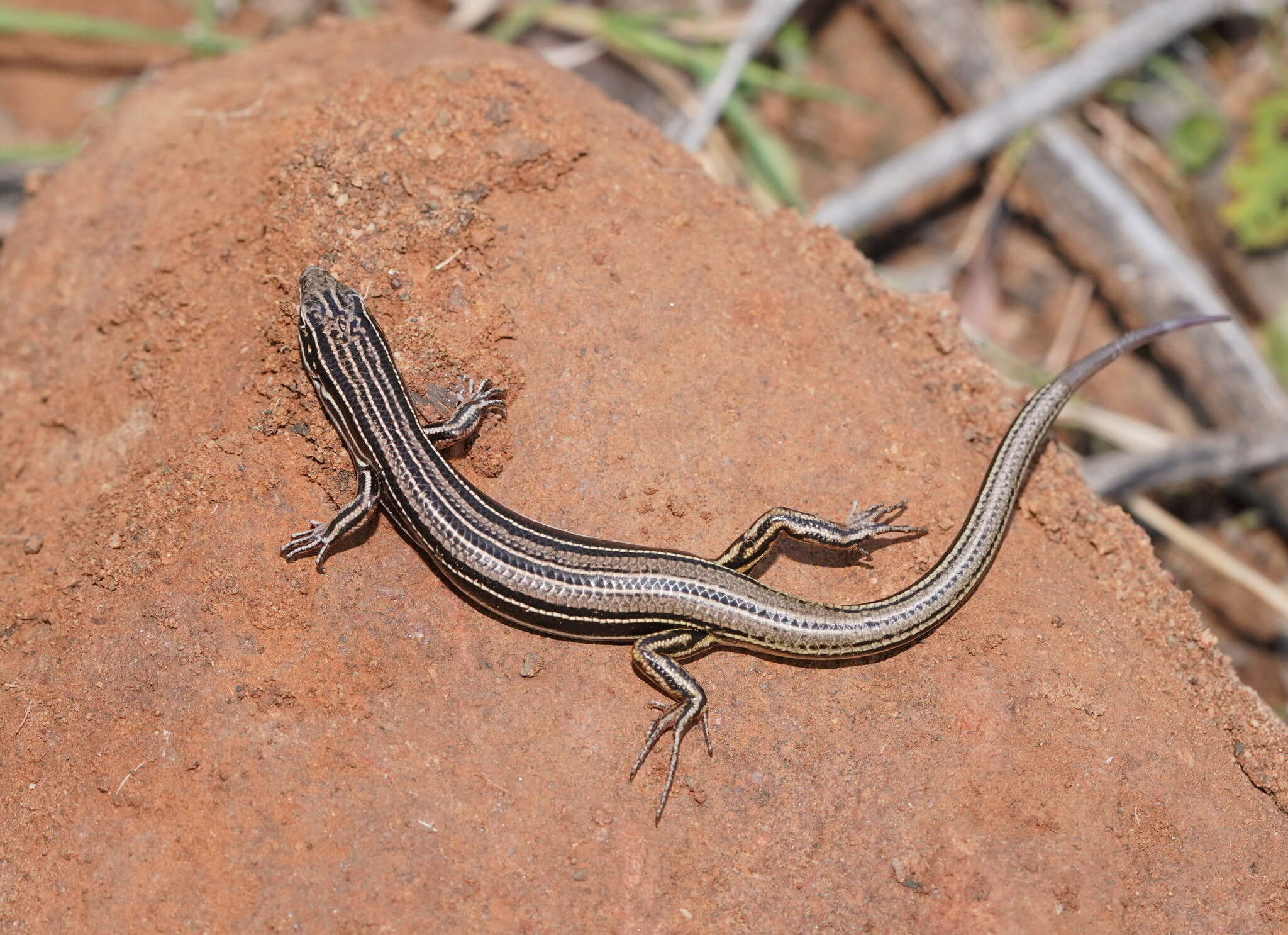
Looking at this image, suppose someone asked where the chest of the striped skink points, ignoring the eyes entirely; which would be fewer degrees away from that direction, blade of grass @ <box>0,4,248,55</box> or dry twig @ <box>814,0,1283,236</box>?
the blade of grass

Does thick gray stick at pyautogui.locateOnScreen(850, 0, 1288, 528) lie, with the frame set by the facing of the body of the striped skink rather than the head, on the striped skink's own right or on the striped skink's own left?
on the striped skink's own right

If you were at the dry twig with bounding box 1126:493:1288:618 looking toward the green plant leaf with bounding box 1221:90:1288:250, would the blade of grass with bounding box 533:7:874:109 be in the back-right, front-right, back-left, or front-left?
front-left

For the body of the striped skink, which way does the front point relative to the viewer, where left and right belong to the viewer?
facing away from the viewer and to the left of the viewer

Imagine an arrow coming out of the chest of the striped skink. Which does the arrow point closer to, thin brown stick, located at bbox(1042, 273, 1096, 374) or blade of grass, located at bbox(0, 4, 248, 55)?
the blade of grass

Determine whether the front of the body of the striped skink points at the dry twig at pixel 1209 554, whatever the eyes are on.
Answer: no

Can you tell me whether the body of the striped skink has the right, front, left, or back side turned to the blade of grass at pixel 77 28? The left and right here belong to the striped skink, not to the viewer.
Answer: front

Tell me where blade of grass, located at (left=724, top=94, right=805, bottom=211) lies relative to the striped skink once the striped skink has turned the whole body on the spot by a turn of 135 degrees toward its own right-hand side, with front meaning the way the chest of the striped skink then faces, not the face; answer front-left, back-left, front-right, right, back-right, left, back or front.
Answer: left

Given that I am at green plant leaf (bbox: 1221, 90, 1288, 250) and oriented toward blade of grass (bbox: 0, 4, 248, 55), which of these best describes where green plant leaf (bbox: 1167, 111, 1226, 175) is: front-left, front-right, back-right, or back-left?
front-right

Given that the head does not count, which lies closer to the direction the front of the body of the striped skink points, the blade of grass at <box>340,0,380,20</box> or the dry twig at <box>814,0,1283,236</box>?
the blade of grass

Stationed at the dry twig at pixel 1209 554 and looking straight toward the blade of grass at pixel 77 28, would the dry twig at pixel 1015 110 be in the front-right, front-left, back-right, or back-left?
front-right

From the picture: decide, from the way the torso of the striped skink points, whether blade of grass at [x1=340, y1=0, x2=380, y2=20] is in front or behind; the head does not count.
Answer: in front

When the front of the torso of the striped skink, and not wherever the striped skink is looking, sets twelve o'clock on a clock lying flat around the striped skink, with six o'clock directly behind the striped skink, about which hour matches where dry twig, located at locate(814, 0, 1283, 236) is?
The dry twig is roughly at 2 o'clock from the striped skink.

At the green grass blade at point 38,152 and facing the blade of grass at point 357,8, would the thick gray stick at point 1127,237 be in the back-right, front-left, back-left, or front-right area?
front-right
